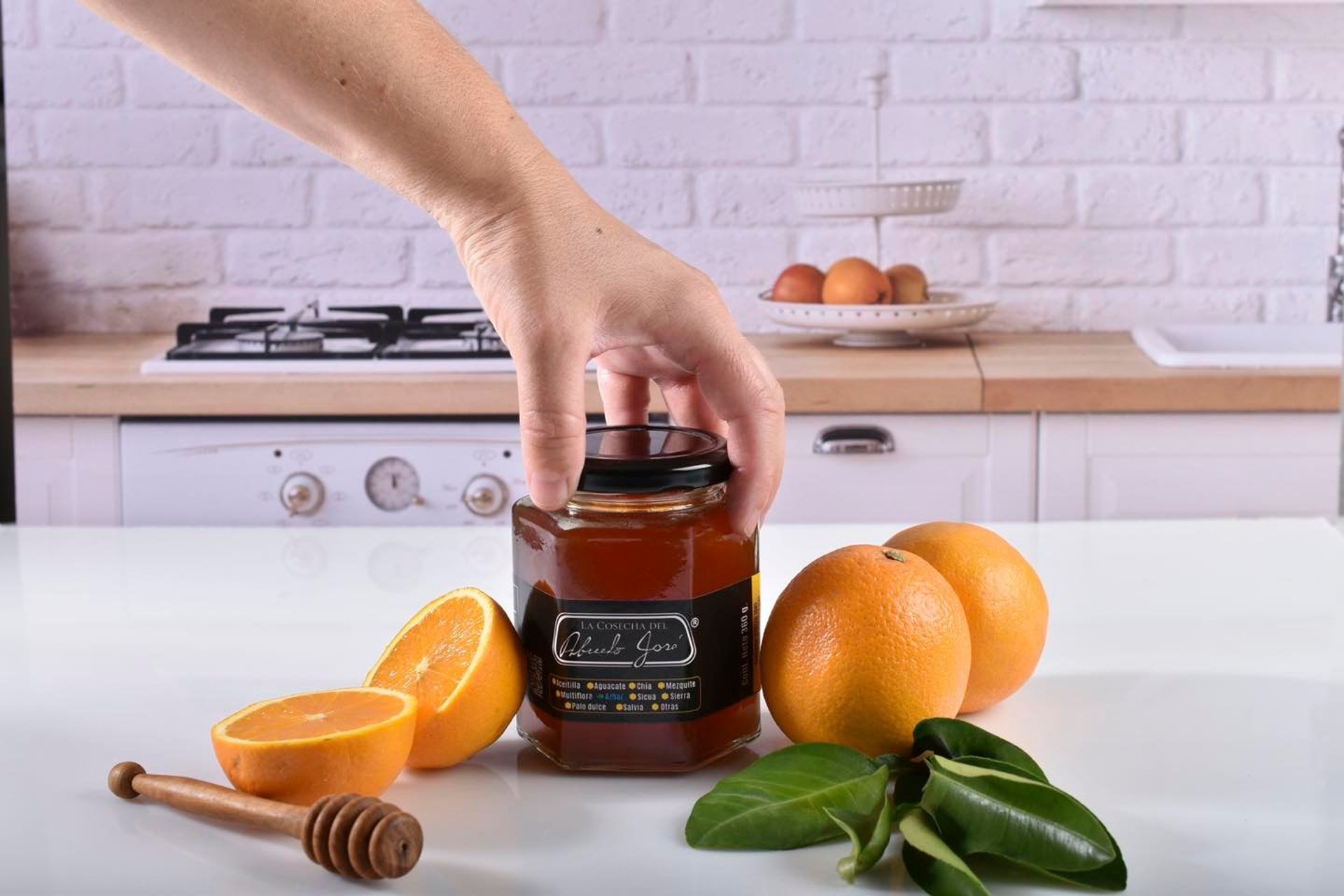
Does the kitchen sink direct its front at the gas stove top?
no

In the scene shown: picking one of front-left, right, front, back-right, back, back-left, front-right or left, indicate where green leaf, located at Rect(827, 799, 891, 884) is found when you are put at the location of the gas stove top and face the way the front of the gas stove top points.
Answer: front

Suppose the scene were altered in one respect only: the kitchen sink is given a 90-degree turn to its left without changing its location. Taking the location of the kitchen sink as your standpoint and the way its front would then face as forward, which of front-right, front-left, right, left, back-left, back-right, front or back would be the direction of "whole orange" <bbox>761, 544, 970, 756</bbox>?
right

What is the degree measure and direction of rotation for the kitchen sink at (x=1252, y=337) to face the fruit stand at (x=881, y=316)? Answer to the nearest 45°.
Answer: approximately 45° to its right

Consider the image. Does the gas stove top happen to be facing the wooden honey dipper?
yes

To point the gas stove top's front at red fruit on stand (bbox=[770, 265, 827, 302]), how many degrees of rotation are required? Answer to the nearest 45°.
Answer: approximately 90° to its left

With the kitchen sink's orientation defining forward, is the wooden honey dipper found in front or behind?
in front

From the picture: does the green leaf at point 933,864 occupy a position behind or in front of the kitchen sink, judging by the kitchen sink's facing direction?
in front

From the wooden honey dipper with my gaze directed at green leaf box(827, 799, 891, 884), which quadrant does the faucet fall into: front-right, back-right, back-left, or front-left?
front-left

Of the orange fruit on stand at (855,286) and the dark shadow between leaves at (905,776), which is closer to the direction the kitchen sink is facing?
the dark shadow between leaves

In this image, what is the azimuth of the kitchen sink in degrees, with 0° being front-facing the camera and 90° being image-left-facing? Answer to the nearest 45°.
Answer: approximately 0°

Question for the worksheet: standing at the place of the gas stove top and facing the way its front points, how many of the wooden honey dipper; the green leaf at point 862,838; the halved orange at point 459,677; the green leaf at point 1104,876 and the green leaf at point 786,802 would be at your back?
0

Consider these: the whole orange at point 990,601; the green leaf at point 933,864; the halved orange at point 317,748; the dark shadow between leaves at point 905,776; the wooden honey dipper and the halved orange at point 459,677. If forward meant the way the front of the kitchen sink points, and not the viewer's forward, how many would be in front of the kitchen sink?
6

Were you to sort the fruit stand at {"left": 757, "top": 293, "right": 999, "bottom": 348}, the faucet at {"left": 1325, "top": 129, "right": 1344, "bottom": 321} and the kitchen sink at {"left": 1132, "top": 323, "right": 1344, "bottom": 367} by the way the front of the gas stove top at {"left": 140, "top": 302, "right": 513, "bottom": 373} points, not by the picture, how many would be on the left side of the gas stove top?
3

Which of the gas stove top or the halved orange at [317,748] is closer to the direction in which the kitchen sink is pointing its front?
the halved orange

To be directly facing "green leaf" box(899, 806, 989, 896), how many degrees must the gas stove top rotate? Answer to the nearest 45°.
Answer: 0° — it already faces it

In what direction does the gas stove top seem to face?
toward the camera

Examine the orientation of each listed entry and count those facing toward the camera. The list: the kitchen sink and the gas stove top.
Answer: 2

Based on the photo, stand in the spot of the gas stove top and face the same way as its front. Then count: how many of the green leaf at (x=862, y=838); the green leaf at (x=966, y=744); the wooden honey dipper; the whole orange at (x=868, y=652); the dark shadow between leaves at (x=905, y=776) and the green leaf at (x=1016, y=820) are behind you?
0
